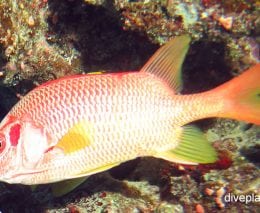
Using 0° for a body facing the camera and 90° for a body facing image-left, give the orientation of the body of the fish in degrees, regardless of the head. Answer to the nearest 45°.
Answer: approximately 90°
